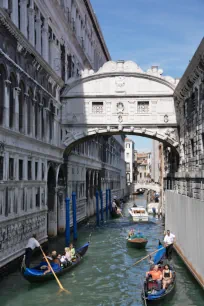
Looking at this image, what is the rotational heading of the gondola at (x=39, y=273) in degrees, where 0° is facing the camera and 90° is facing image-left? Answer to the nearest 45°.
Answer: approximately 225°

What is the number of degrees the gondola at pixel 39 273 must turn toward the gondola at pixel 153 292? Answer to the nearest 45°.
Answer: approximately 90° to its right

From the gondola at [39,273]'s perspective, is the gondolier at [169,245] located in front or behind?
in front

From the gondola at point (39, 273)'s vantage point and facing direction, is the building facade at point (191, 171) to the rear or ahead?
ahead

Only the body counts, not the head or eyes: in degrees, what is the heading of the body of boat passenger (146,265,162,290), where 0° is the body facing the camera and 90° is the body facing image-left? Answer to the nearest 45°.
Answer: approximately 0°

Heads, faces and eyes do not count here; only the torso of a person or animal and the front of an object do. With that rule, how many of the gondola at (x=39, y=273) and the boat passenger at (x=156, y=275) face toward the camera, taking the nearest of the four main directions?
1
